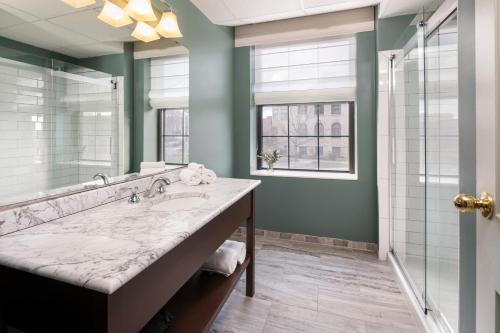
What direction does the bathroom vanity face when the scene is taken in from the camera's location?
facing the viewer and to the right of the viewer

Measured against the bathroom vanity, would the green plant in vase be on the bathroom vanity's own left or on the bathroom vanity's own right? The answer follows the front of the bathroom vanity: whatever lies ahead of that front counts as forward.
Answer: on the bathroom vanity's own left

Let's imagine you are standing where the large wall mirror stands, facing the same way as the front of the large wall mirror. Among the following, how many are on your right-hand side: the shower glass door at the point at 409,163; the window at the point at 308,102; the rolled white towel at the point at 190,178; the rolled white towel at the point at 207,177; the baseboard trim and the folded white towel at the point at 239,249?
0

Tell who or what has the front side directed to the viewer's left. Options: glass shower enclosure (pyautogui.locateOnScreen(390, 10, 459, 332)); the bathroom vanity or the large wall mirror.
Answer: the glass shower enclosure

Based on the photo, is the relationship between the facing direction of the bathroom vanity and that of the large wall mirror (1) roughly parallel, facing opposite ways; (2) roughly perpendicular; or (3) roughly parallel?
roughly parallel

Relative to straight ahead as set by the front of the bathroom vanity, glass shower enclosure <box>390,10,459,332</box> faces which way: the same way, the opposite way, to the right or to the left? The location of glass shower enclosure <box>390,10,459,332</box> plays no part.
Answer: the opposite way

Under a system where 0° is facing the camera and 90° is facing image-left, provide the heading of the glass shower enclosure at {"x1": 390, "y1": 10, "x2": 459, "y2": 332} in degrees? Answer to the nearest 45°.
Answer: approximately 90°

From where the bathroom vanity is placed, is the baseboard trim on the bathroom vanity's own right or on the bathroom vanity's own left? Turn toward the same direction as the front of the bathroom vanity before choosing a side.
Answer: on the bathroom vanity's own left

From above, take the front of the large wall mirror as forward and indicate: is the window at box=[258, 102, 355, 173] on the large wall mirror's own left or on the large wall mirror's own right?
on the large wall mirror's own left

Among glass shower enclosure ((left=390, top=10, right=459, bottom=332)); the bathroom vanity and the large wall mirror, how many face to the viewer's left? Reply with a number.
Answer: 1

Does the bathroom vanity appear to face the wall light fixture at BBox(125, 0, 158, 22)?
no

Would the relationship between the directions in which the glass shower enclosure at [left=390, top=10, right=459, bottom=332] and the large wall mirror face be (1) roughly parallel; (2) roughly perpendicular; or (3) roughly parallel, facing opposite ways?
roughly parallel, facing opposite ways
